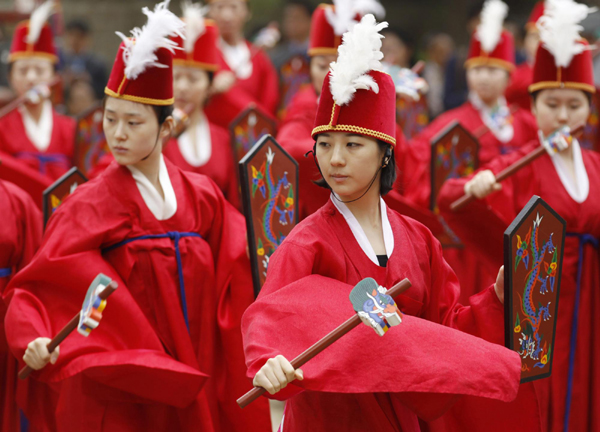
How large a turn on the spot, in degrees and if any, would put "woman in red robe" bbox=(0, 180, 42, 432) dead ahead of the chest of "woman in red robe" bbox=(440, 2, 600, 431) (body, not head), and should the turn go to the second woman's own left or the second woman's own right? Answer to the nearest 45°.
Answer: approximately 90° to the second woman's own right

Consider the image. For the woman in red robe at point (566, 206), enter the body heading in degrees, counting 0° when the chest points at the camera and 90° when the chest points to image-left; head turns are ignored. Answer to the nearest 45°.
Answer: approximately 0°

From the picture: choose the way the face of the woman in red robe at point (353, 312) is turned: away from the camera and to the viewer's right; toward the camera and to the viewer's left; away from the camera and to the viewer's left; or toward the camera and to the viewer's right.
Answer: toward the camera and to the viewer's left

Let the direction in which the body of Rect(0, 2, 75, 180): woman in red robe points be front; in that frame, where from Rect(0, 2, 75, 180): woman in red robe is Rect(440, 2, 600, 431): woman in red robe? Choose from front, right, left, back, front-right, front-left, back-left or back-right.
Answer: front-left

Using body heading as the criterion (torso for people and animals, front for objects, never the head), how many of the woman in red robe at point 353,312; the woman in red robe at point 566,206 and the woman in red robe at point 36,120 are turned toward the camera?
3

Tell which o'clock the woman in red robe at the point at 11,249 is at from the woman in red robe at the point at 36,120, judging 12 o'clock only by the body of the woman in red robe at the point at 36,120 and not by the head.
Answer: the woman in red robe at the point at 11,249 is roughly at 12 o'clock from the woman in red robe at the point at 36,120.

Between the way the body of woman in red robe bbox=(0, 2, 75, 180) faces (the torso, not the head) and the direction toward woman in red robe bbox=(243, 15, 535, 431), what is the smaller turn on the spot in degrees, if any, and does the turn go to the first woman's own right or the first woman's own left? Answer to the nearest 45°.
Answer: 0° — they already face them

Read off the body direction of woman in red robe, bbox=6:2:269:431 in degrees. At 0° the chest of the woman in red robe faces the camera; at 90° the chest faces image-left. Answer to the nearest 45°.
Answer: approximately 0°

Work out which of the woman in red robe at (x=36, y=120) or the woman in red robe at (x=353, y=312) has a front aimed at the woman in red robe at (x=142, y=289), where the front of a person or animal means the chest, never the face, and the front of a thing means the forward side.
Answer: the woman in red robe at (x=36, y=120)

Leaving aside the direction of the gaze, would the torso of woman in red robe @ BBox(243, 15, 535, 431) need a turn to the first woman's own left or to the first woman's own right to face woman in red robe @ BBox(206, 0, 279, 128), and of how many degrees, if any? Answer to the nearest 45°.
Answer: approximately 180°

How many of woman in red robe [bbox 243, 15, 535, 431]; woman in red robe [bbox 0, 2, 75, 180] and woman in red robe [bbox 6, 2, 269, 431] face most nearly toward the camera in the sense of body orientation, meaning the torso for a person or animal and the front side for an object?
3
